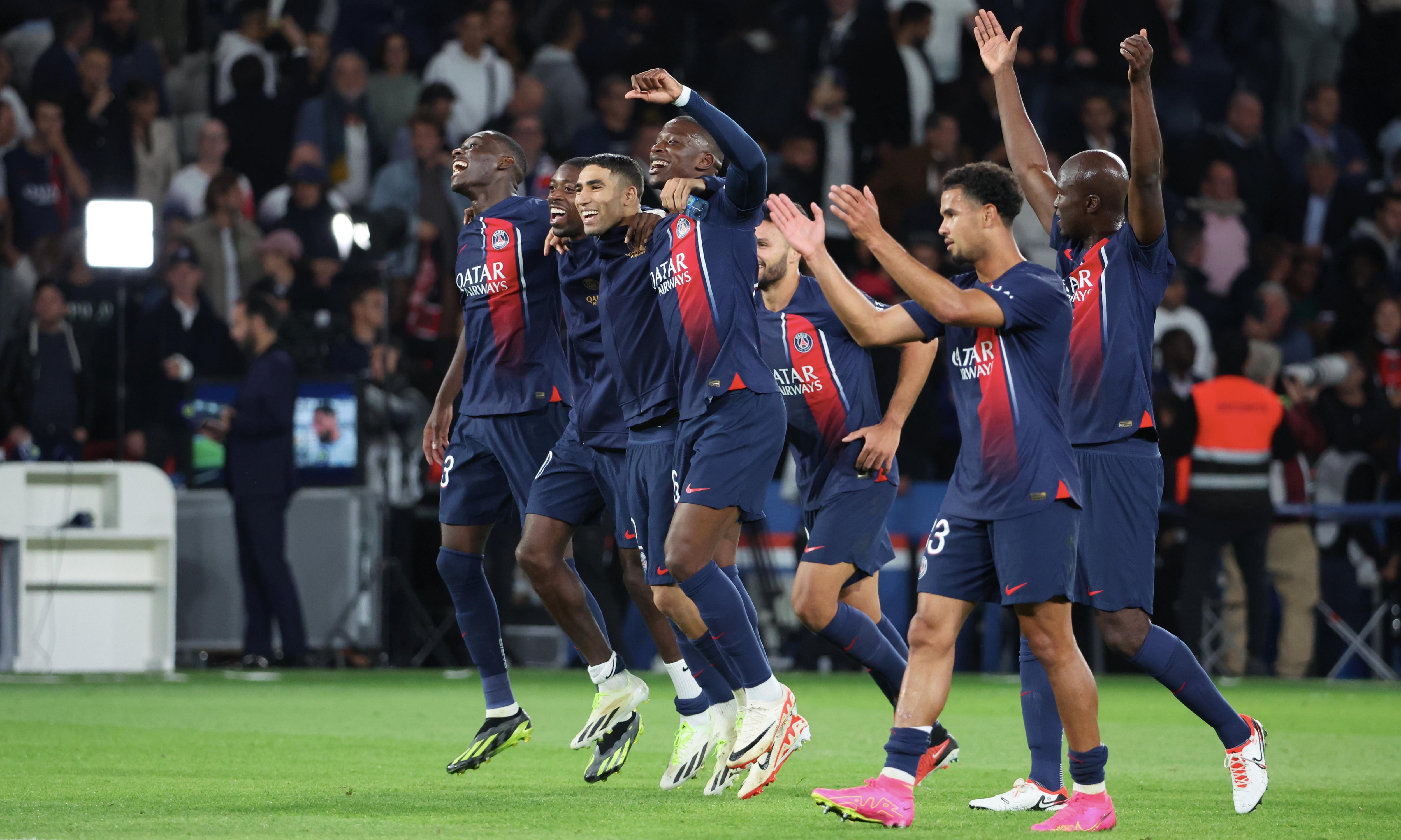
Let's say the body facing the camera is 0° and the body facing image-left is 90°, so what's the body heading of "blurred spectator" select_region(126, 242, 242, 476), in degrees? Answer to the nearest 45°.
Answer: approximately 0°

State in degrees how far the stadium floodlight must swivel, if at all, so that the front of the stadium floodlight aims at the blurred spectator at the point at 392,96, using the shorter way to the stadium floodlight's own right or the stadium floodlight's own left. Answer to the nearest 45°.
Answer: approximately 135° to the stadium floodlight's own left

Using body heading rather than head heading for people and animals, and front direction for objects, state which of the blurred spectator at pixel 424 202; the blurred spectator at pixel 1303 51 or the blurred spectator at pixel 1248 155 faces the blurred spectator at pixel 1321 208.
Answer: the blurred spectator at pixel 1303 51

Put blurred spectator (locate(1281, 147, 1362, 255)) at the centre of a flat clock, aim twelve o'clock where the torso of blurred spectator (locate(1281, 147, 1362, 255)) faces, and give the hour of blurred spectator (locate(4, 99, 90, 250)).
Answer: blurred spectator (locate(4, 99, 90, 250)) is roughly at 2 o'clock from blurred spectator (locate(1281, 147, 1362, 255)).

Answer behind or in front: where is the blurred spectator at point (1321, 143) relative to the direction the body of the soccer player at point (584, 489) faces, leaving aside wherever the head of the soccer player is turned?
behind

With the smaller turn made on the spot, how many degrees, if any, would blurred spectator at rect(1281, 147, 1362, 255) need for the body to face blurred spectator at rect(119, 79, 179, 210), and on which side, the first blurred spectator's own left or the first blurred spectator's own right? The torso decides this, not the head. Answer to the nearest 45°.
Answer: approximately 45° to the first blurred spectator's own right
